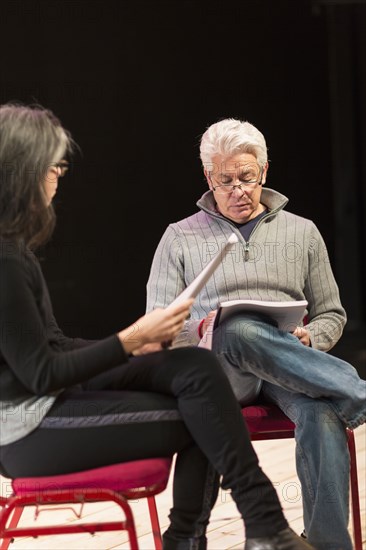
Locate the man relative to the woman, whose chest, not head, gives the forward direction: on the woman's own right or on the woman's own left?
on the woman's own left

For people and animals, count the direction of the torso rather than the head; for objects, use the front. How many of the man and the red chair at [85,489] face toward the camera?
1

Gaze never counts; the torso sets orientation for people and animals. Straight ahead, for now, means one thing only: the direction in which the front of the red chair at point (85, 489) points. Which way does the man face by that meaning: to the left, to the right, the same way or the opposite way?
to the right

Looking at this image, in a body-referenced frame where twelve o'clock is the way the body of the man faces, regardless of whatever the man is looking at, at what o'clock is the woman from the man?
The woman is roughly at 1 o'clock from the man.

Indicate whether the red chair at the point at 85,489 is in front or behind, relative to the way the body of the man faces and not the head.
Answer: in front

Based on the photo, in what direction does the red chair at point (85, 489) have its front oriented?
to the viewer's right

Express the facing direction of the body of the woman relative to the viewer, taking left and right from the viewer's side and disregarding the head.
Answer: facing to the right of the viewer

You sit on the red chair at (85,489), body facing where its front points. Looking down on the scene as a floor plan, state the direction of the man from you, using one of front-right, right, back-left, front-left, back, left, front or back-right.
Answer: front-left

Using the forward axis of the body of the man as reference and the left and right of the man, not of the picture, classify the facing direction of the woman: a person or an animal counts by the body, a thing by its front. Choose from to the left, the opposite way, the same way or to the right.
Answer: to the left

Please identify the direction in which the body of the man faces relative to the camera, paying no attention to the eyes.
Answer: toward the camera

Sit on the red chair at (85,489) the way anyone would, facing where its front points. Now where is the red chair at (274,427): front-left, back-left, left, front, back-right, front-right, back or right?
front-left
